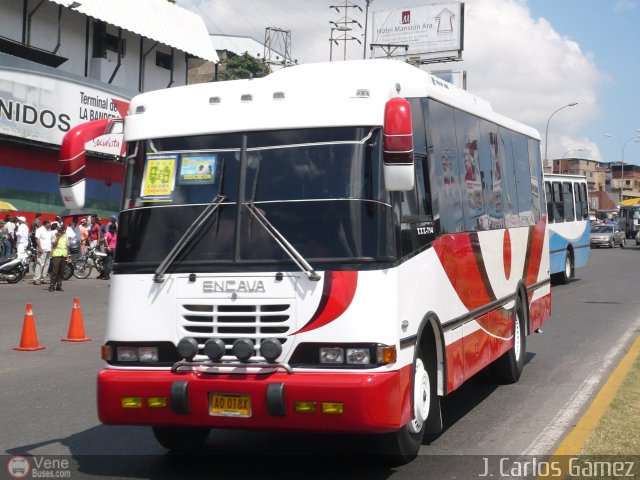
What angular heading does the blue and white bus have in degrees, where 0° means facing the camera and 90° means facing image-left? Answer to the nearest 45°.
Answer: approximately 45°

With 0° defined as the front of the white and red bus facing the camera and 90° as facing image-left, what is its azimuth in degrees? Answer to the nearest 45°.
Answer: approximately 45°

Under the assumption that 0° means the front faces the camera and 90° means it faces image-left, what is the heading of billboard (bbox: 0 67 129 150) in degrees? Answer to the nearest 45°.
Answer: approximately 315°
